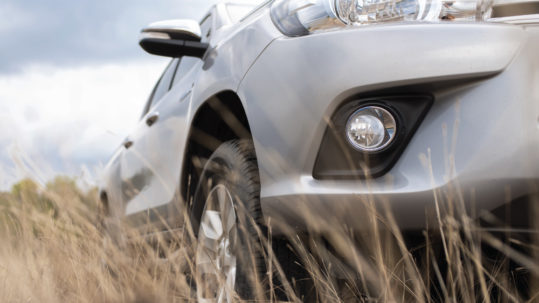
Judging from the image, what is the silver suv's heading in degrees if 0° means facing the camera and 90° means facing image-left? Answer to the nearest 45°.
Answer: approximately 315°
